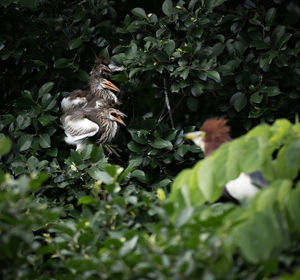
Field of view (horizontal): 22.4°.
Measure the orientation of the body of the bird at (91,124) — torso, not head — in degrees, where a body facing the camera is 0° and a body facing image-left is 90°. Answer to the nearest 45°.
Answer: approximately 270°
